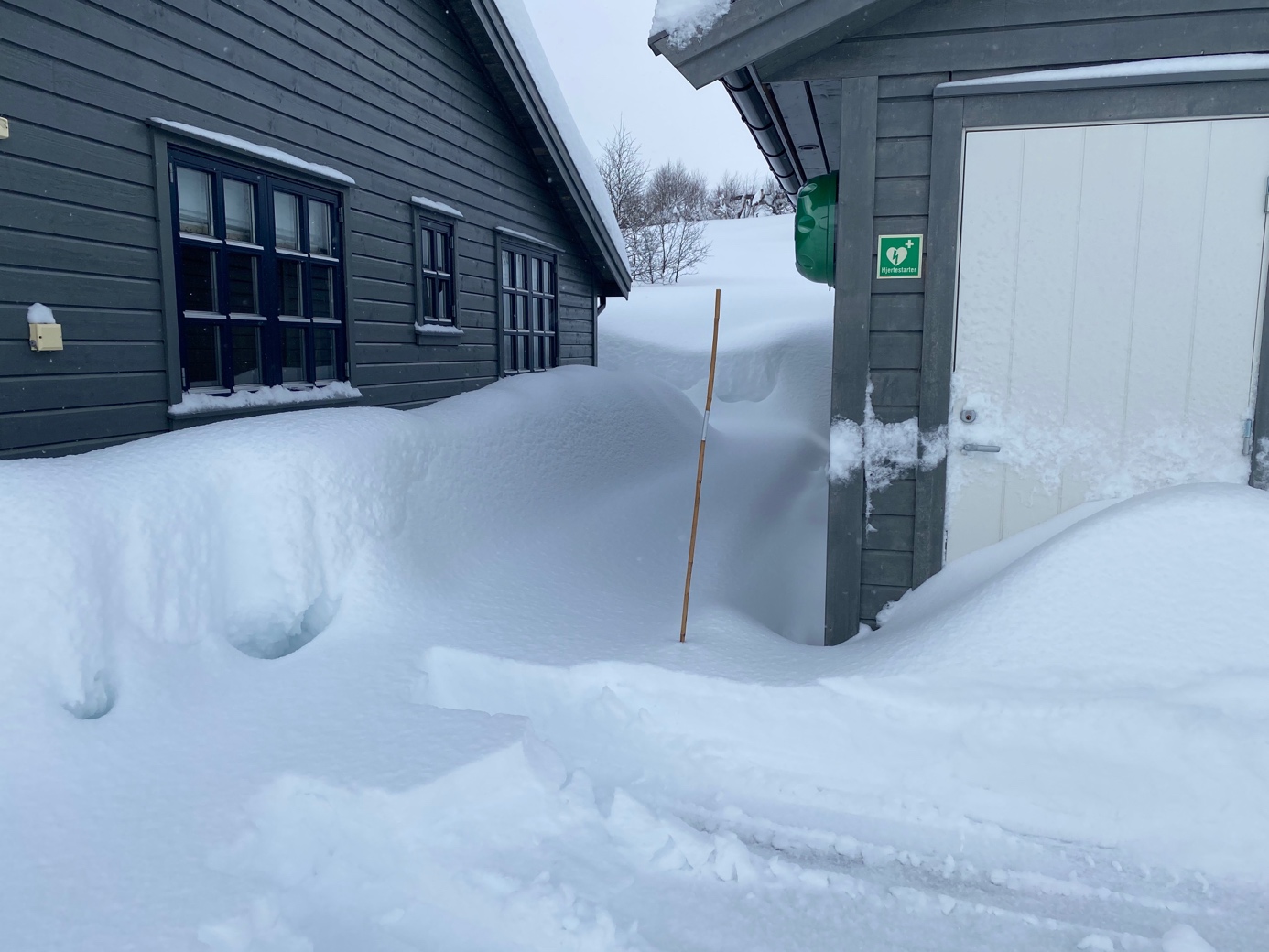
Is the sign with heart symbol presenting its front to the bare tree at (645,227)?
no

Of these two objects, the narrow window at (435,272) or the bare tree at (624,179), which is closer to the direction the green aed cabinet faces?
the narrow window

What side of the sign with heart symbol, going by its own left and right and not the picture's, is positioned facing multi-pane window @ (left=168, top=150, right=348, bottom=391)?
right

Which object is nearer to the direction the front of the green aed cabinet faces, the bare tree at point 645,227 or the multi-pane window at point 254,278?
the multi-pane window

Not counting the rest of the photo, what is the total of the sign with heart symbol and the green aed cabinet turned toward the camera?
1

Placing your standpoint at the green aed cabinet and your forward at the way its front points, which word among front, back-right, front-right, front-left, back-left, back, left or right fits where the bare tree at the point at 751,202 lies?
right

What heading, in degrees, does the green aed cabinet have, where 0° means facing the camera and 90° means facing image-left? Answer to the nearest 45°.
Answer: approximately 90°

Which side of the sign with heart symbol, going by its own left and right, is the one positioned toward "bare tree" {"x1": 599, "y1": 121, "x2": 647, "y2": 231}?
back

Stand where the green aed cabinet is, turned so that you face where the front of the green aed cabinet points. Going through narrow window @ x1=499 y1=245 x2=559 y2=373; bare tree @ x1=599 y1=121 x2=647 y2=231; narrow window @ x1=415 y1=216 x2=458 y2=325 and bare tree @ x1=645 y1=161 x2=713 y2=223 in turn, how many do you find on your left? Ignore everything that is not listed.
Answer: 0

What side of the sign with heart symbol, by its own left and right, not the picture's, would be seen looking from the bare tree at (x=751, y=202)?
back

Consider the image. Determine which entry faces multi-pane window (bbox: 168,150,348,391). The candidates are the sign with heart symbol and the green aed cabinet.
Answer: the green aed cabinet

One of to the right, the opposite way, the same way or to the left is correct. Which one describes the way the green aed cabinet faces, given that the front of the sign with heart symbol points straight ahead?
to the right

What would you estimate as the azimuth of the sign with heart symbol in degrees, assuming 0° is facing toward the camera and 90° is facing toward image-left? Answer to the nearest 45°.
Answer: approximately 0°

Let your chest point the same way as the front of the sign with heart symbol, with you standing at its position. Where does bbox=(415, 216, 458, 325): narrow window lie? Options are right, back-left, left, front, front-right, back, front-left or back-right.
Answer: back-right

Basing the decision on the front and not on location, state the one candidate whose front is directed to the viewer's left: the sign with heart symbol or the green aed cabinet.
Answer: the green aed cabinet
